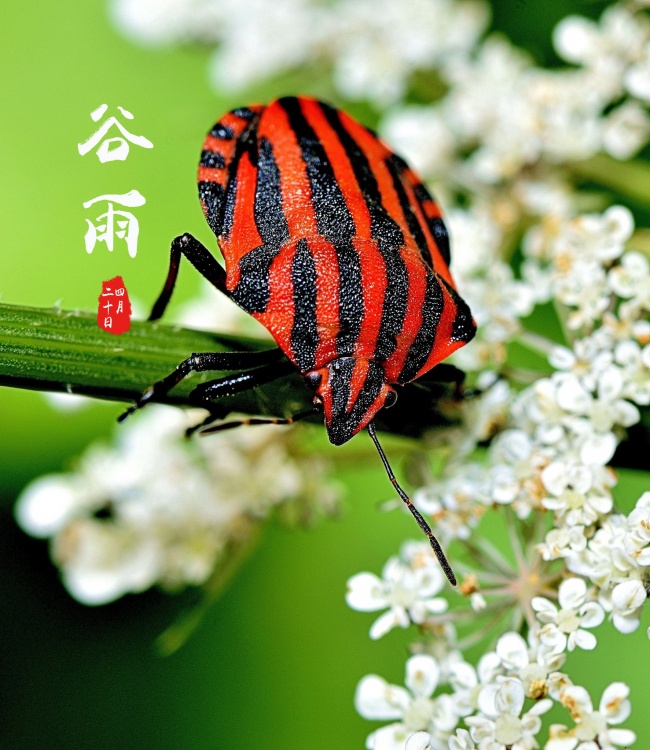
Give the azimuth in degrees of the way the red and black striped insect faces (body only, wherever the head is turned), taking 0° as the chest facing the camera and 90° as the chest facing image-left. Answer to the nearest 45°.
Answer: approximately 0°

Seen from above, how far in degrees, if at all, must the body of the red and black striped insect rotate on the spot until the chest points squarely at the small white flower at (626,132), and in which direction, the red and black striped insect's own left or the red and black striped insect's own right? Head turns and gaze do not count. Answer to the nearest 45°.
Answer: approximately 135° to the red and black striped insect's own left
